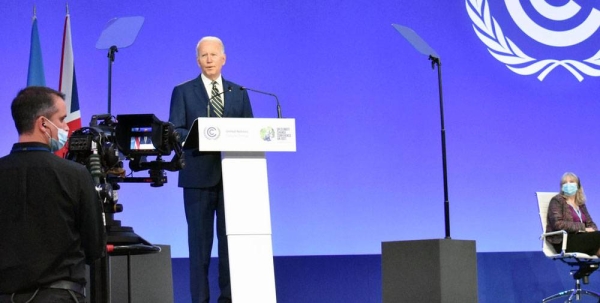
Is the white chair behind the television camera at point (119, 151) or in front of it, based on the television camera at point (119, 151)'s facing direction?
in front

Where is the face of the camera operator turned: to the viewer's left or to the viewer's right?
to the viewer's right

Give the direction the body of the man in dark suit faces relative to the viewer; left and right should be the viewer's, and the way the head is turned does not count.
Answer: facing the viewer and to the right of the viewer

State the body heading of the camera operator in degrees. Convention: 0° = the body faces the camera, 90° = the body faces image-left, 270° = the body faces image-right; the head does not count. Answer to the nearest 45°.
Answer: approximately 225°

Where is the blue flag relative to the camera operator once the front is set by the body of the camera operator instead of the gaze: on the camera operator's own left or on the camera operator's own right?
on the camera operator's own left

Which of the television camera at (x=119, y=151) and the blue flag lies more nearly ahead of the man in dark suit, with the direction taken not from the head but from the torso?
the television camera

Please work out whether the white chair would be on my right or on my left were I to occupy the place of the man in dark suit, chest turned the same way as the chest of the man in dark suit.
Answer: on my left

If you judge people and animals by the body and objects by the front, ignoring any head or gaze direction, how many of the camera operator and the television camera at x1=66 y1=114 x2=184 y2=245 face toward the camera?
0

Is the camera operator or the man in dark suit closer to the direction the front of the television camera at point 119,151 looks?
the man in dark suit

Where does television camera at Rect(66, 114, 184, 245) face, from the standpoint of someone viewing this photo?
facing away from the viewer and to the right of the viewer
